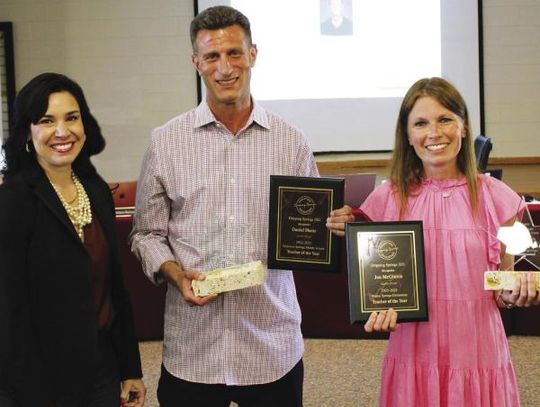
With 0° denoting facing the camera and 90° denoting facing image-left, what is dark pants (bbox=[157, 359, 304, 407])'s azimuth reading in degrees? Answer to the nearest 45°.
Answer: approximately 0°

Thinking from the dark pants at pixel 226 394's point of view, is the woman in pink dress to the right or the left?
on its left

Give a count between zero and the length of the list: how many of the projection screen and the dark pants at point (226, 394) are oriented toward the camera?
2

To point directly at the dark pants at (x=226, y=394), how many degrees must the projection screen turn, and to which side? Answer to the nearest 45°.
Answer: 0° — it already faces it

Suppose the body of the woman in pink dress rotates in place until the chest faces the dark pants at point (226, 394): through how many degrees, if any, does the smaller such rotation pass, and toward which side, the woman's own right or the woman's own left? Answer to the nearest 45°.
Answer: approximately 90° to the woman's own right

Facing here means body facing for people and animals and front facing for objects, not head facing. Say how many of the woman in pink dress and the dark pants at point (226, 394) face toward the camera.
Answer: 2

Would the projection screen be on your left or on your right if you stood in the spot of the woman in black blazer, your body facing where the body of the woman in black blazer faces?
on your left
